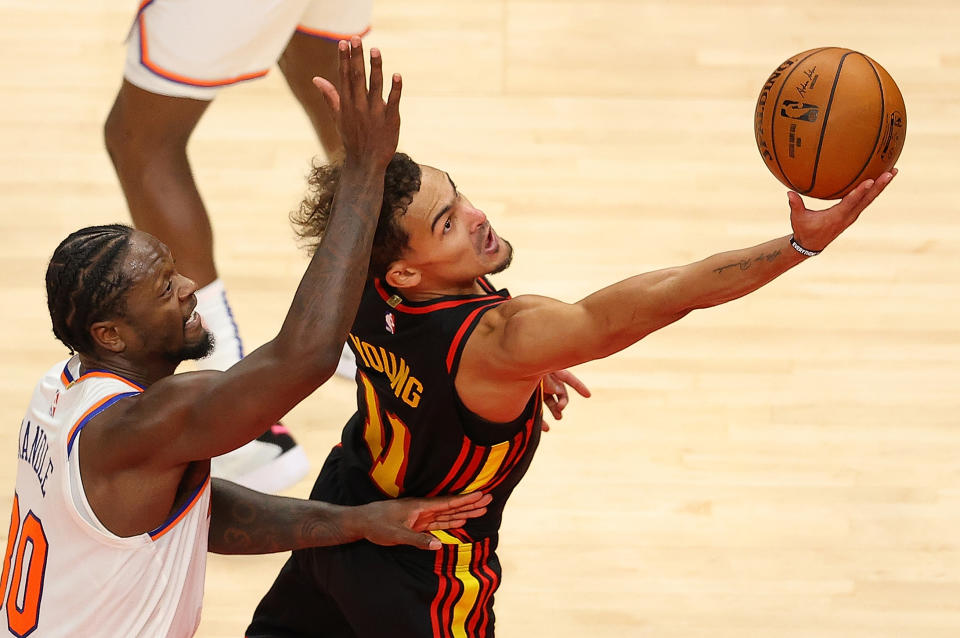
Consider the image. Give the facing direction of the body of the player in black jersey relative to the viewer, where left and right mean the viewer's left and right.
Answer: facing away from the viewer and to the right of the viewer

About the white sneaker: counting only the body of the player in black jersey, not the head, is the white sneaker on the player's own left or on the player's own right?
on the player's own left

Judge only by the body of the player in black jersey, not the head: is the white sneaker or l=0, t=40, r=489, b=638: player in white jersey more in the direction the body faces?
the white sneaker

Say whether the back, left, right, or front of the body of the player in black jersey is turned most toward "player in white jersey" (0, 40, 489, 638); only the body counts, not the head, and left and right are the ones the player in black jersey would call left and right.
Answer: back

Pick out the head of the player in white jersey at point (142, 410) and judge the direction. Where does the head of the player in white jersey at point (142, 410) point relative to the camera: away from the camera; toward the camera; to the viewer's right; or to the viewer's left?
to the viewer's right

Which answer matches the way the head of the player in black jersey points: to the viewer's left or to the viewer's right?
to the viewer's right

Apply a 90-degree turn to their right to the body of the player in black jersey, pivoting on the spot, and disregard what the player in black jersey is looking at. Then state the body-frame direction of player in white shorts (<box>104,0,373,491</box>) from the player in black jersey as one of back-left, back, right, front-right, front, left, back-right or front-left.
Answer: back
